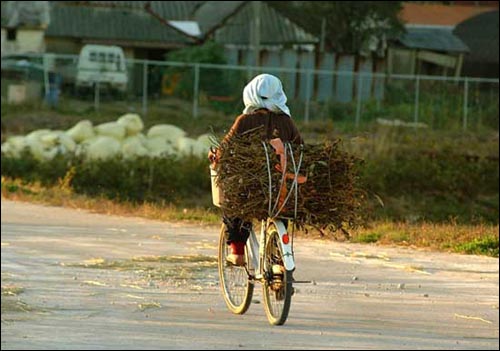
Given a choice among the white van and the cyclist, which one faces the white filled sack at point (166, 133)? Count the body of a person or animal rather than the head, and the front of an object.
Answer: the cyclist

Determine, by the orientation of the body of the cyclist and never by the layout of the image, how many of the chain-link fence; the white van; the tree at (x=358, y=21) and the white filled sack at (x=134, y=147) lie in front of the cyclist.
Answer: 4

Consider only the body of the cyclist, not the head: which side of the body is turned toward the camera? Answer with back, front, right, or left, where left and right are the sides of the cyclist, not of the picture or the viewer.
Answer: back

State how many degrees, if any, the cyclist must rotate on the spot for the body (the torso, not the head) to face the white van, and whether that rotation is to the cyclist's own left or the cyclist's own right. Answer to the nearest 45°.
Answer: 0° — they already face it
